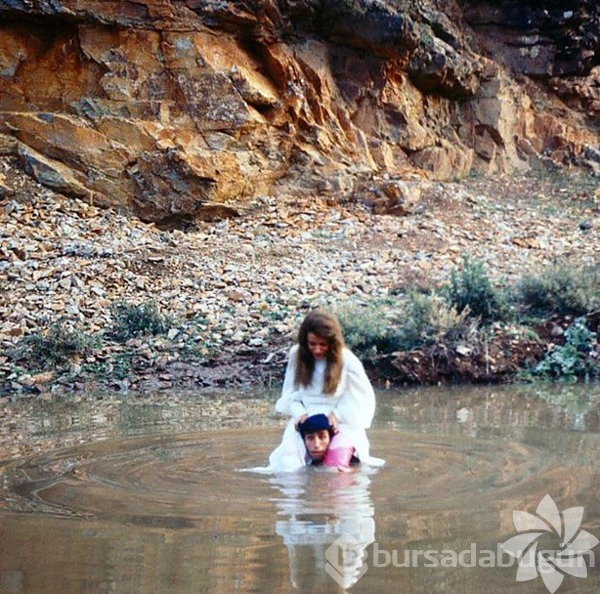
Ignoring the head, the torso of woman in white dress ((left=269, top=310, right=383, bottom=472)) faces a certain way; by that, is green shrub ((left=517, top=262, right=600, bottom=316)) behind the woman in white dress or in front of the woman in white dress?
behind

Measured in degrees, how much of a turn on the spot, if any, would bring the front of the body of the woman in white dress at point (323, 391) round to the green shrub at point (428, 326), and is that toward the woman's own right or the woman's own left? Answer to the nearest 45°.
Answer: approximately 180°

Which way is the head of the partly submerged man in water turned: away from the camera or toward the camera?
toward the camera

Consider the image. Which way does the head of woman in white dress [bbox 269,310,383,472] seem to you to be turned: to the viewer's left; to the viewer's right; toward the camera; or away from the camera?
toward the camera

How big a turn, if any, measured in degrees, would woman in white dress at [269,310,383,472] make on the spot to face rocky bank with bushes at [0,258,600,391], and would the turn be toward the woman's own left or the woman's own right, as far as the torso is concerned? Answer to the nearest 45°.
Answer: approximately 180°

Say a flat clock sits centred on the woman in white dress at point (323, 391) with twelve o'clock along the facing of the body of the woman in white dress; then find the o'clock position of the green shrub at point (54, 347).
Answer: The green shrub is roughly at 5 o'clock from the woman in white dress.

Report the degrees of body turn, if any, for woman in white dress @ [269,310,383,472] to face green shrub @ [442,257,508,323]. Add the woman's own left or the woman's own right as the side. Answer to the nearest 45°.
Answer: approximately 180°

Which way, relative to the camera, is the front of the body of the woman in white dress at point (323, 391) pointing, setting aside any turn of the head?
toward the camera

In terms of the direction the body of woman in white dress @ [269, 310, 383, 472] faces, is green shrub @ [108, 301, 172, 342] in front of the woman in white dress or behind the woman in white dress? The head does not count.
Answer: behind

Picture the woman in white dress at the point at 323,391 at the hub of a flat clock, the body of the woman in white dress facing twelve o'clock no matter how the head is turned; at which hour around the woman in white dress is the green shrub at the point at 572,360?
The green shrub is roughly at 7 o'clock from the woman in white dress.

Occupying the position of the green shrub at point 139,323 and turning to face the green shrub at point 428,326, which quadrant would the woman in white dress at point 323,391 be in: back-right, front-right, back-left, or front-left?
front-right

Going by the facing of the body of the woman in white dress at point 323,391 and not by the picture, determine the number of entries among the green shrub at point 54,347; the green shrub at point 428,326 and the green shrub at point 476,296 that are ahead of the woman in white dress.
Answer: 0
